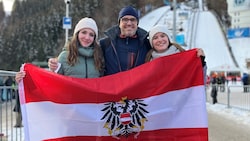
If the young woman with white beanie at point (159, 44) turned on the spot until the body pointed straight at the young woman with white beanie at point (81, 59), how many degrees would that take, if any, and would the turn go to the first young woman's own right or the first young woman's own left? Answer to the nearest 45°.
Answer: approximately 90° to the first young woman's own right

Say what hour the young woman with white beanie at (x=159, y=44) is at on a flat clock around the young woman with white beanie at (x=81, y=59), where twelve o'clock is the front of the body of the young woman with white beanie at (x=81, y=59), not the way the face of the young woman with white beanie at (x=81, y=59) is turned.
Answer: the young woman with white beanie at (x=159, y=44) is roughly at 9 o'clock from the young woman with white beanie at (x=81, y=59).

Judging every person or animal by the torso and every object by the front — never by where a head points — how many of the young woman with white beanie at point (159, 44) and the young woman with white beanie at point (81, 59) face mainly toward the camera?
2

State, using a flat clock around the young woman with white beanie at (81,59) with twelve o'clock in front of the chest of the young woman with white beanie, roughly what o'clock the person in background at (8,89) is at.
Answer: The person in background is roughly at 5 o'clock from the young woman with white beanie.

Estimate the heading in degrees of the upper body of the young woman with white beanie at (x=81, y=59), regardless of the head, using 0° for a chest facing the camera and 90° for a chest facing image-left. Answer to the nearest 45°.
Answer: approximately 0°

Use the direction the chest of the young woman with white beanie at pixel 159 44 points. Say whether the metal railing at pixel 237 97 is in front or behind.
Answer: behind

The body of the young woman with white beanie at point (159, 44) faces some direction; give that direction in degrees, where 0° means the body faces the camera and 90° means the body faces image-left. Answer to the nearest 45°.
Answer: approximately 0°
